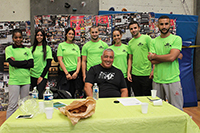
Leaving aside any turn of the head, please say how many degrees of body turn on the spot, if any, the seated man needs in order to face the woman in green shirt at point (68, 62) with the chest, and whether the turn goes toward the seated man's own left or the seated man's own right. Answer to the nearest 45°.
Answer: approximately 135° to the seated man's own right

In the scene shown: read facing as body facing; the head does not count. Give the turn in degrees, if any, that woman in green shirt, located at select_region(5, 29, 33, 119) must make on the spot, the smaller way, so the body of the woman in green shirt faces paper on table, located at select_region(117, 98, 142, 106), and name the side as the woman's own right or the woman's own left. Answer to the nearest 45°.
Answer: approximately 45° to the woman's own left

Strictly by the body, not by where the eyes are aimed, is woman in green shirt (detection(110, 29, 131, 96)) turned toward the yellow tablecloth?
yes

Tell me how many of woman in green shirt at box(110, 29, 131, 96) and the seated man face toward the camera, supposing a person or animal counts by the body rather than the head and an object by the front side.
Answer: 2
